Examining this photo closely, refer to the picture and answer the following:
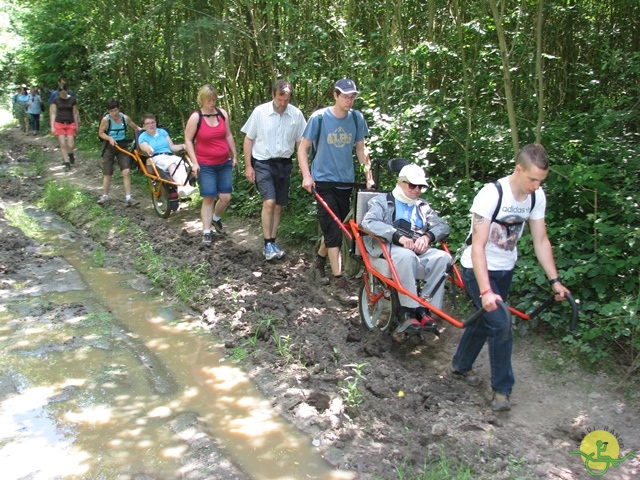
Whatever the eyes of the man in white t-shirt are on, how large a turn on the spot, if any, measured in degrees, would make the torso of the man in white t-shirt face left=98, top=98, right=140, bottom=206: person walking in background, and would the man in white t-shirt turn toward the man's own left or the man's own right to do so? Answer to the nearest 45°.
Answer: approximately 180°

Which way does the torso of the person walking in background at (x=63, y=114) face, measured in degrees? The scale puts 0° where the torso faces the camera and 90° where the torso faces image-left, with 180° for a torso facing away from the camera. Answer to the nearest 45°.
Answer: approximately 0°

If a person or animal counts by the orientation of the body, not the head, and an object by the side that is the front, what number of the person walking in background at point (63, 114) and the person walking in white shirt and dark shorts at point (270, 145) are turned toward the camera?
2

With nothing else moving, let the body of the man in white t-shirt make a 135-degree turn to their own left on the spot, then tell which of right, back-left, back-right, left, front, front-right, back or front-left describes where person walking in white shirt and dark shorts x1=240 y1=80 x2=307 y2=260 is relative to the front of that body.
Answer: front-left

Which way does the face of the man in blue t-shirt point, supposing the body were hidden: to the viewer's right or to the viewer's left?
to the viewer's right

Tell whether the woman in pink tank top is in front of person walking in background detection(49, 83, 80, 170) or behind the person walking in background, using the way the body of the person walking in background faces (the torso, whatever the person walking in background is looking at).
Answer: in front

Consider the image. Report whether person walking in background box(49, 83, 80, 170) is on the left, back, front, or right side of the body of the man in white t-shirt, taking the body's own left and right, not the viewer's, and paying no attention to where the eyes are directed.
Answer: back

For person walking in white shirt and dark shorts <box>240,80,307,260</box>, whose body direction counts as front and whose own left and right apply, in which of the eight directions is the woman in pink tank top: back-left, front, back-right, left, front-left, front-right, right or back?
back-right

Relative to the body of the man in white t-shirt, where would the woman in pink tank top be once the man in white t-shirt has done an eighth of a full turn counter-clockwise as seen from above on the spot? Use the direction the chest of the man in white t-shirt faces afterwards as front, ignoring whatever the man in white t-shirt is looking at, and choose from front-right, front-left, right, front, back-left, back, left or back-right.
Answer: back-left

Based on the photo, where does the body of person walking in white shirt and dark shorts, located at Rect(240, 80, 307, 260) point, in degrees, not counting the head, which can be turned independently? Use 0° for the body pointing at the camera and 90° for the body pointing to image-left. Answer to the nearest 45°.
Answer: approximately 0°
